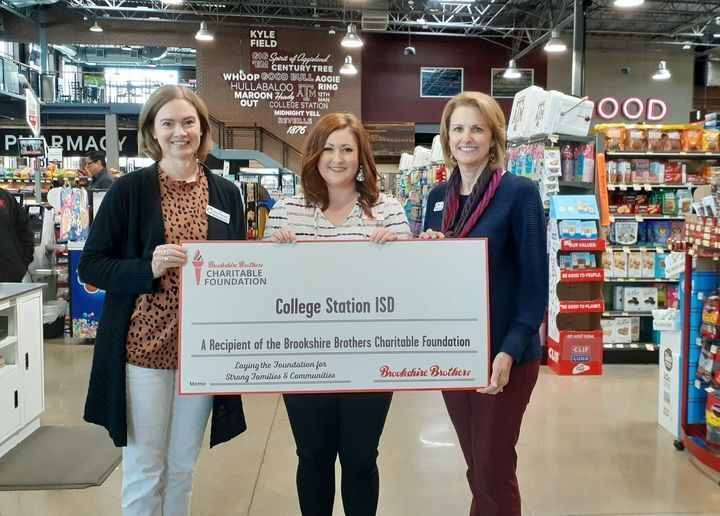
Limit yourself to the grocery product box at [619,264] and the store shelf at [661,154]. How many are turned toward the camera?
2

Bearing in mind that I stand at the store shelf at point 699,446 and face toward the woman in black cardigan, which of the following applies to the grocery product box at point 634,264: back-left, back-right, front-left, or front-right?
back-right

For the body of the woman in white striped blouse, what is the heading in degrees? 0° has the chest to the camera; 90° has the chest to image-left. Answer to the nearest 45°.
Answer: approximately 0°

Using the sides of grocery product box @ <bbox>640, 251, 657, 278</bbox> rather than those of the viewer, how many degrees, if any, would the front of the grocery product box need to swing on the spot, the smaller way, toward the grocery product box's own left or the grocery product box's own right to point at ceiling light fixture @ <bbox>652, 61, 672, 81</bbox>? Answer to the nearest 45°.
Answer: approximately 180°

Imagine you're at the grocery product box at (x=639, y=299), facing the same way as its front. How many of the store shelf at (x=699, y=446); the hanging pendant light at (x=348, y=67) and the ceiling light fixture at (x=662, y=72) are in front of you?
1

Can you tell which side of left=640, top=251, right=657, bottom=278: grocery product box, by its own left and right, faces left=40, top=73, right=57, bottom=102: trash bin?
right

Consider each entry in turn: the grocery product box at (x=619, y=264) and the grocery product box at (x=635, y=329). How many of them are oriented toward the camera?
2
